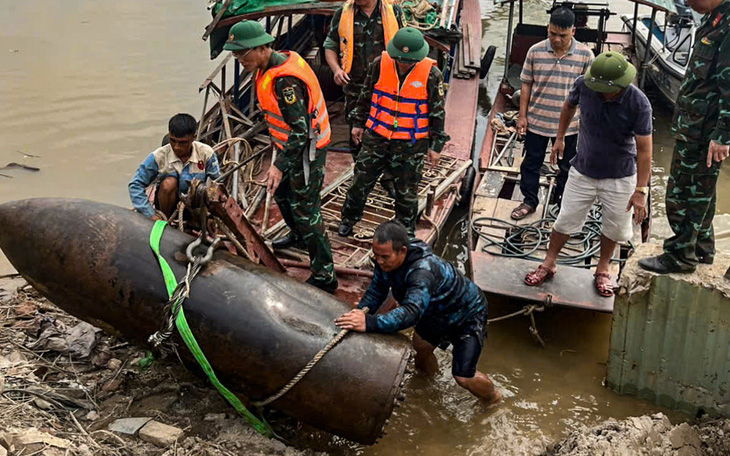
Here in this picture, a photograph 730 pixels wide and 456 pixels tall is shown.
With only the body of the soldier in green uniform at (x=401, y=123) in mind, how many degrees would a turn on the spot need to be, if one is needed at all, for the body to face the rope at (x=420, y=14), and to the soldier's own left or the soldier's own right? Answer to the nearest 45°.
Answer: approximately 180°

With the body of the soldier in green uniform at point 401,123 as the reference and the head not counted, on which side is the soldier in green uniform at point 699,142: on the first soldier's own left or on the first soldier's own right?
on the first soldier's own left

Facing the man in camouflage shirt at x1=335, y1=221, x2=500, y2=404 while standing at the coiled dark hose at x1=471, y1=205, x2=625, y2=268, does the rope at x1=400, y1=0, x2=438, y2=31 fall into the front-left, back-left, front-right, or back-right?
back-right

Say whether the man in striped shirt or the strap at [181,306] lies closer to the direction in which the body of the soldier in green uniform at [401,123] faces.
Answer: the strap

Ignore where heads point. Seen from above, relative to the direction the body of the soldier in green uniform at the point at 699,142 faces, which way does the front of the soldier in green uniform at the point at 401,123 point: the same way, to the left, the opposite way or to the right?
to the left

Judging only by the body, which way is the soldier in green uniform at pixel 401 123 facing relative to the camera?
toward the camera

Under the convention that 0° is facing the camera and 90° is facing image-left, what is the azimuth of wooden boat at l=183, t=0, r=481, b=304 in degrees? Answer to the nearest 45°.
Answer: approximately 0°

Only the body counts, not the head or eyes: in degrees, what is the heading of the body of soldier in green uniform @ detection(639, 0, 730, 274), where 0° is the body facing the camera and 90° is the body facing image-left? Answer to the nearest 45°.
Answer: approximately 90°
